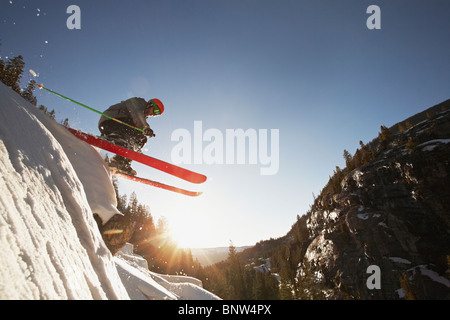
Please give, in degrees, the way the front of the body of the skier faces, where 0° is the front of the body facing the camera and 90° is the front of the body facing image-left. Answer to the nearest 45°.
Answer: approximately 270°
